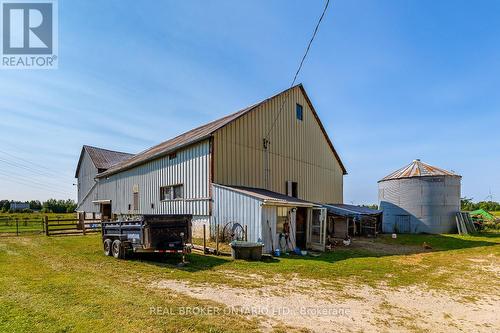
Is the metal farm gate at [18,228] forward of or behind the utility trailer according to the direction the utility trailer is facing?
behind

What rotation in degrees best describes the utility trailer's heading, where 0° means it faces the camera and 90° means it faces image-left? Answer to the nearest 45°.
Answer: approximately 315°

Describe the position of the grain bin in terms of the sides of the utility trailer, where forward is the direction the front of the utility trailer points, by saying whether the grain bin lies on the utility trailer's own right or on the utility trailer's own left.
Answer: on the utility trailer's own left
